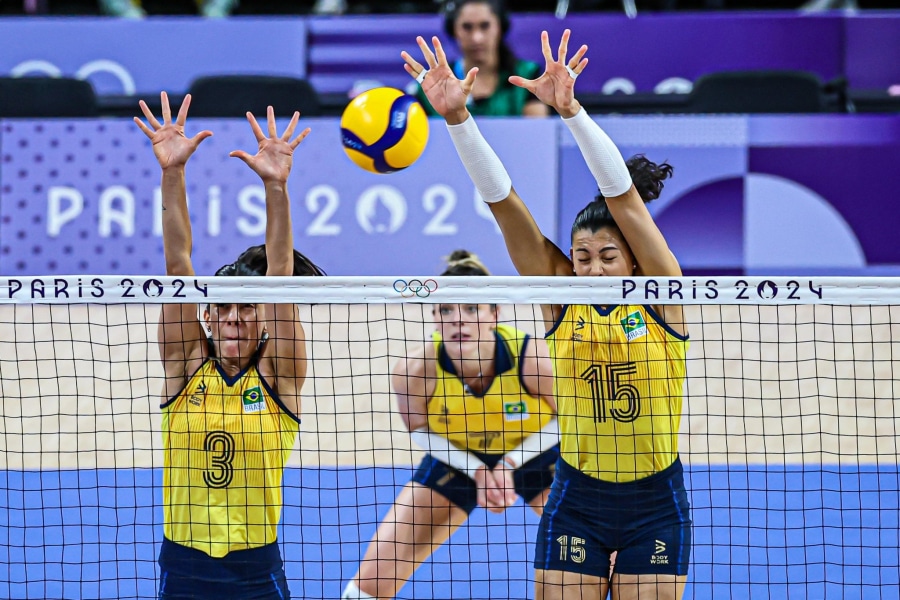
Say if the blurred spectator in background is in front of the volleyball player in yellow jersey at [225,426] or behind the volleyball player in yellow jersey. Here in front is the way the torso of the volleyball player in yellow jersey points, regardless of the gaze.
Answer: behind

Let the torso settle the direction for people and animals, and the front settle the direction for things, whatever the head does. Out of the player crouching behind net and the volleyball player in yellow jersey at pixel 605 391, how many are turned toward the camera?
2

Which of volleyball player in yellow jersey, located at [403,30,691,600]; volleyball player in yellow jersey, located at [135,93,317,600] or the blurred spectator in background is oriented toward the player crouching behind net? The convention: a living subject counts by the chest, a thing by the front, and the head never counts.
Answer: the blurred spectator in background

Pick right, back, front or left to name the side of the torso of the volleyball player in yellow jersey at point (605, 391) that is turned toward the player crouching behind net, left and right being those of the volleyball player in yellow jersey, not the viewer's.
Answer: back
